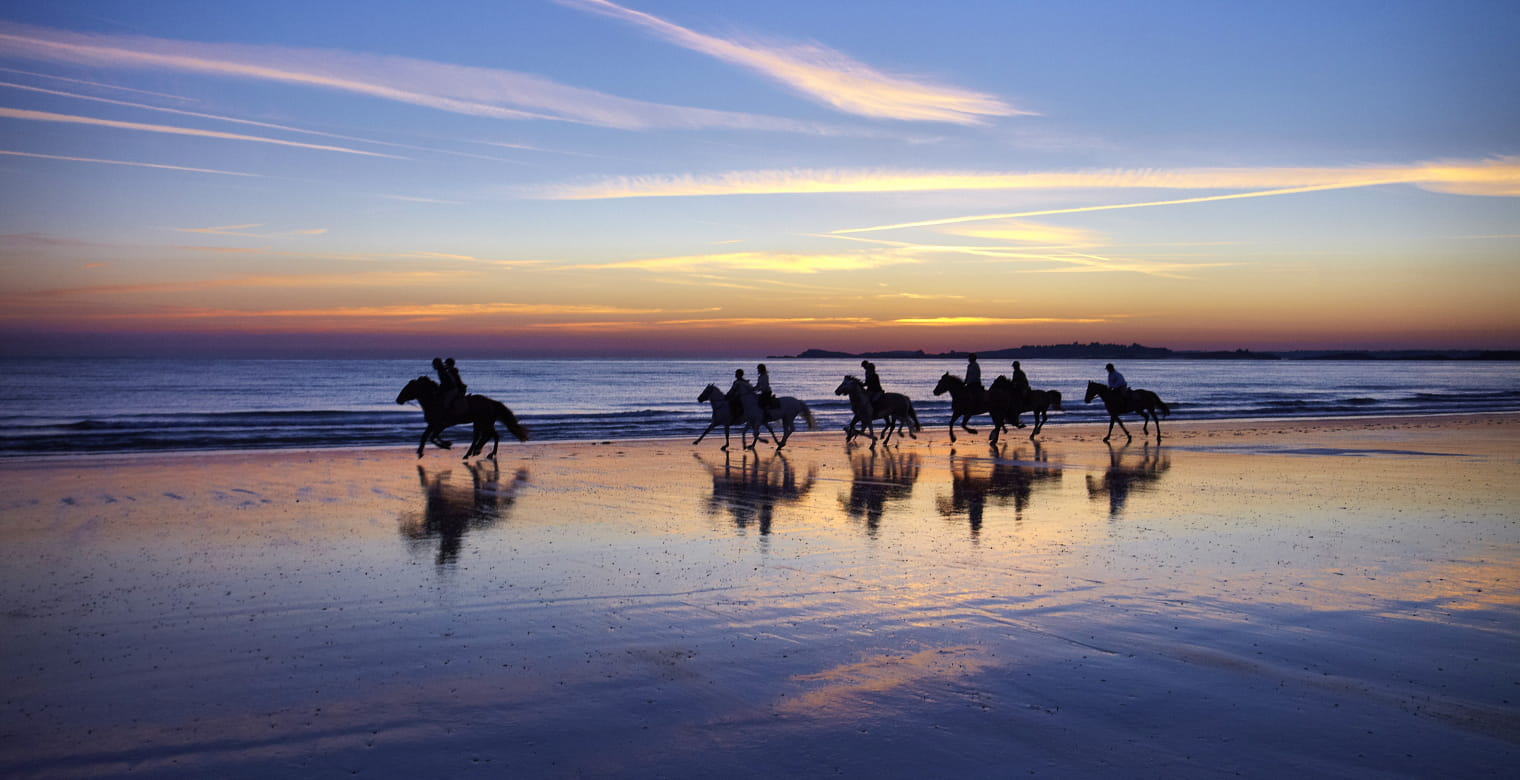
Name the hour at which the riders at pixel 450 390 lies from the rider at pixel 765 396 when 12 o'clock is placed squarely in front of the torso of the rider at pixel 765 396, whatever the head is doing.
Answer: the riders at pixel 450 390 is roughly at 11 o'clock from the rider at pixel 765 396.

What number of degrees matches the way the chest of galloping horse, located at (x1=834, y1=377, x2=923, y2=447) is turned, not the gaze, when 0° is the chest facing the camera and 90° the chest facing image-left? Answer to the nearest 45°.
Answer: approximately 90°

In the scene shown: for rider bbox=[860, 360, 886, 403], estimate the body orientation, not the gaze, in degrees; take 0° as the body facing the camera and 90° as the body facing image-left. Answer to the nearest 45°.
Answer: approximately 90°

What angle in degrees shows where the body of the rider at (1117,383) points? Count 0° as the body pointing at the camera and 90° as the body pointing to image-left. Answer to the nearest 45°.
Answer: approximately 90°

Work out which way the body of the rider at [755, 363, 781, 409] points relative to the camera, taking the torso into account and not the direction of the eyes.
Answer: to the viewer's left

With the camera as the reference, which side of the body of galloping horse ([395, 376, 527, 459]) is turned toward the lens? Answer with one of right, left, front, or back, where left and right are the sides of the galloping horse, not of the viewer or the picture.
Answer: left

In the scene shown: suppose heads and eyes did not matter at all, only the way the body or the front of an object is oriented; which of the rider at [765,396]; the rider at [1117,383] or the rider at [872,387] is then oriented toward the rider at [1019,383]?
the rider at [1117,383]

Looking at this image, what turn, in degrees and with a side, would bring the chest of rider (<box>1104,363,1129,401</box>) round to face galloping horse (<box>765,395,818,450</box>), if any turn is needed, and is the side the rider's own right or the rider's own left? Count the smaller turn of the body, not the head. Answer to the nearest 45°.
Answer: approximately 45° to the rider's own left

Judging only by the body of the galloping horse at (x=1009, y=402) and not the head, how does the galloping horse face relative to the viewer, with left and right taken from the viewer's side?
facing to the left of the viewer

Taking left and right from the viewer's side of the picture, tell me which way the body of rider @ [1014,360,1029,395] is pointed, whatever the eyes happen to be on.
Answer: facing to the left of the viewer
